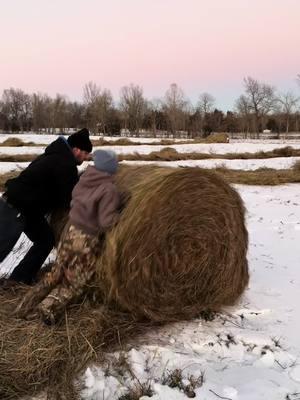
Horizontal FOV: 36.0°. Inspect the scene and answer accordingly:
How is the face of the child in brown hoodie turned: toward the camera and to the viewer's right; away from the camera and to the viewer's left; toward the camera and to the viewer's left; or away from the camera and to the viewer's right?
away from the camera and to the viewer's right

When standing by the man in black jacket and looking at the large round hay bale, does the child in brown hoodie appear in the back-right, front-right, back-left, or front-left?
front-right

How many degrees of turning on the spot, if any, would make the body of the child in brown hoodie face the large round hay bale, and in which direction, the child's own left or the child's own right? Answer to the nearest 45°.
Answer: approximately 45° to the child's own right

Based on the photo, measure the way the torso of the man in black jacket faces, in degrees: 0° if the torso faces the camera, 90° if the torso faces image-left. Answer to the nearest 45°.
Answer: approximately 270°

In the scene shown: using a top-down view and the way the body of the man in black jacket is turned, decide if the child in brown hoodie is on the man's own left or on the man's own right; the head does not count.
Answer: on the man's own right

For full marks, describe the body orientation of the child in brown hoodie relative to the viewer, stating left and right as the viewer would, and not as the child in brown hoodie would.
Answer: facing away from the viewer and to the right of the viewer

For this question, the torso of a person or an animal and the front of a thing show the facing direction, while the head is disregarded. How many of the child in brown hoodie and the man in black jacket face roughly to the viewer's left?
0
